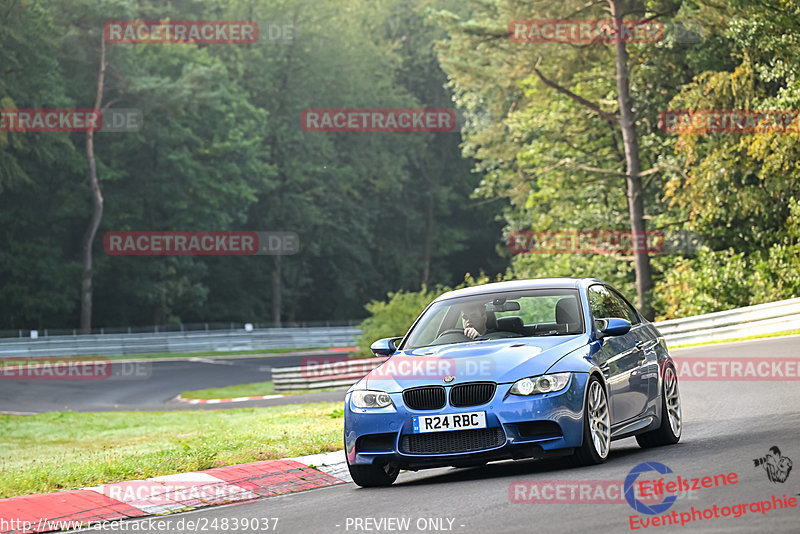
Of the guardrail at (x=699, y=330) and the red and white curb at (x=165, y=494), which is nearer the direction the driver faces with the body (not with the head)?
the red and white curb

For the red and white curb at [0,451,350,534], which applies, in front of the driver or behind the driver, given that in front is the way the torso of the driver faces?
in front

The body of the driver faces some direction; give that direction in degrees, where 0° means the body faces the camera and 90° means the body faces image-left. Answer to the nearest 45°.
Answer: approximately 45°

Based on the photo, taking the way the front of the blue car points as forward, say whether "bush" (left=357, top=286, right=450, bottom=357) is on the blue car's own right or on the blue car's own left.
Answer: on the blue car's own right

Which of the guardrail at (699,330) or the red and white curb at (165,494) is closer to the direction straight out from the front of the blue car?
the red and white curb

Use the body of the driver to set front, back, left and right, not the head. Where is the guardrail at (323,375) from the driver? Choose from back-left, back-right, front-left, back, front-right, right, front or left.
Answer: back-right

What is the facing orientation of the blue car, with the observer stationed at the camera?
facing the viewer and to the left of the viewer
